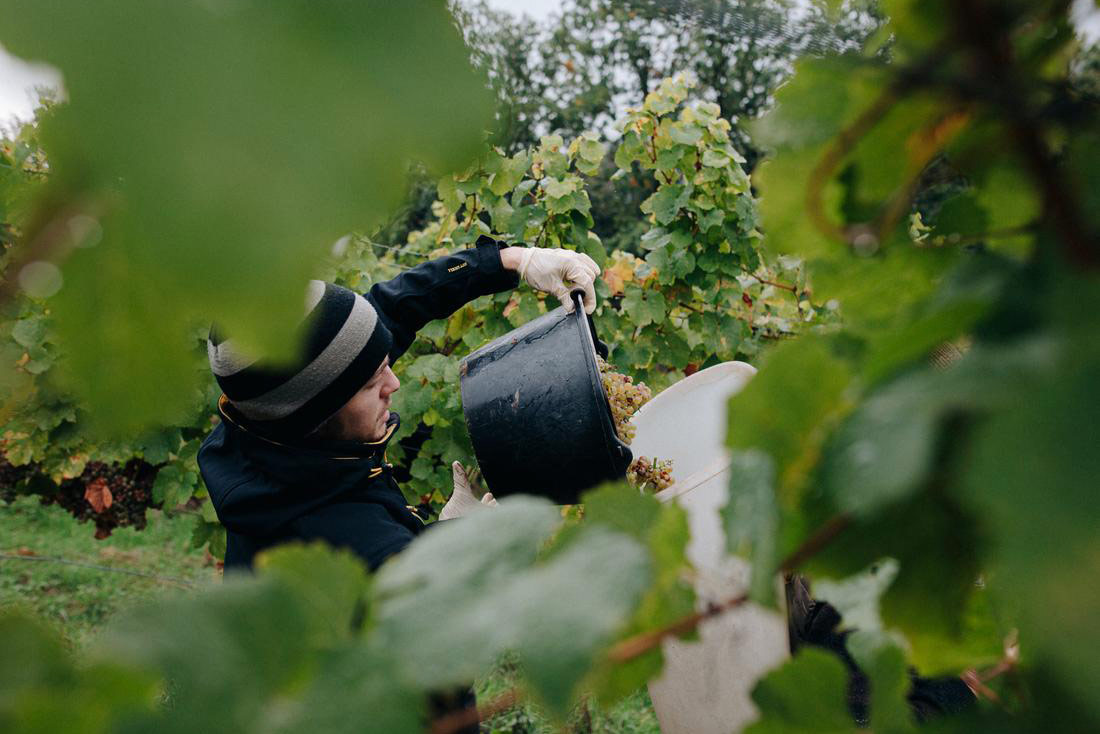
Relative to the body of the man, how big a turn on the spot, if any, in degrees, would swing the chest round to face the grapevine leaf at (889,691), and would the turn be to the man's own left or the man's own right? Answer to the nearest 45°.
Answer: approximately 90° to the man's own right

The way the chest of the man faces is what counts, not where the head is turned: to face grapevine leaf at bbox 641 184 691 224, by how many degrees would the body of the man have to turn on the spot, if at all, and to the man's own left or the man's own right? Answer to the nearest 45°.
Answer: approximately 45° to the man's own left

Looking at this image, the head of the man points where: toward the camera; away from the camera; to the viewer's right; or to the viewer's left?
to the viewer's right

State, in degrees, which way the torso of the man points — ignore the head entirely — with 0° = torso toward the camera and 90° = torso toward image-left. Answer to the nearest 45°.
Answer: approximately 270°

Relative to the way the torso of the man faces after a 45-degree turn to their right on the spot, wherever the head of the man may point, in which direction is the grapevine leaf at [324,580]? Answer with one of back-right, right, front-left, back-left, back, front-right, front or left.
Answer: front-right
